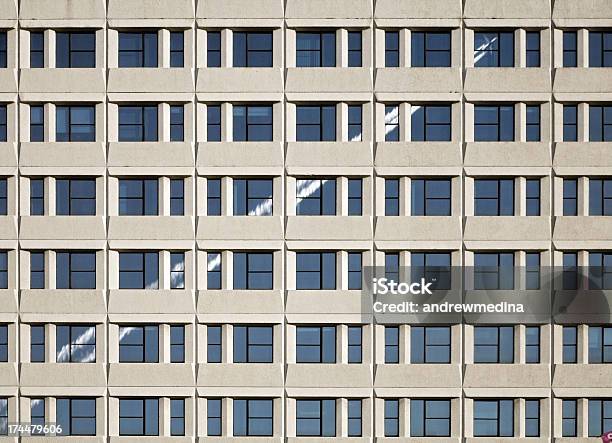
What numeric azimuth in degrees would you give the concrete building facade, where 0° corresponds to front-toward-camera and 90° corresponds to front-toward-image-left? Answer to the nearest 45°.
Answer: approximately 0°
